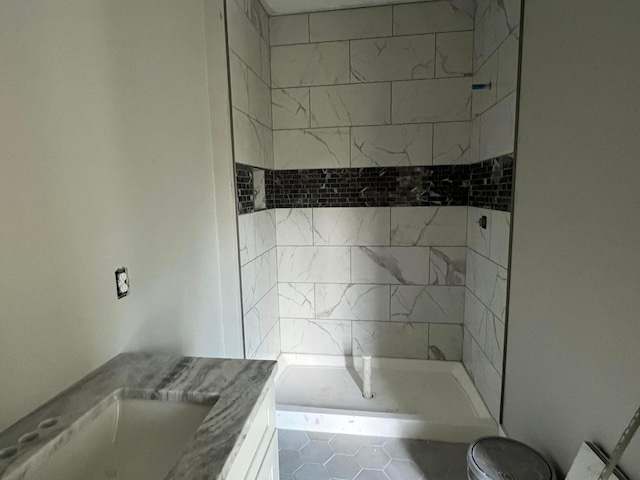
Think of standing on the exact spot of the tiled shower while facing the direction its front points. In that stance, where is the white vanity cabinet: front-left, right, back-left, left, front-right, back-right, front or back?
front

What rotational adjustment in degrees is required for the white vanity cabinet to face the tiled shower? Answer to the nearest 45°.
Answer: approximately 45° to its left

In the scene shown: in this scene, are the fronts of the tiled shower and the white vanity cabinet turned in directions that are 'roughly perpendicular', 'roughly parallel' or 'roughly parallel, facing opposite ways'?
roughly perpendicular

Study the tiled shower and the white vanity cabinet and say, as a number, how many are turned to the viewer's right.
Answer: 1

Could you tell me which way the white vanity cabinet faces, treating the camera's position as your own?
facing to the right of the viewer

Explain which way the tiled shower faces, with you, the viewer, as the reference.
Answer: facing the viewer
